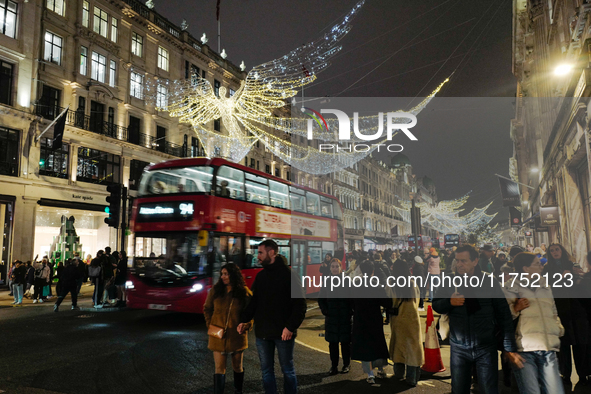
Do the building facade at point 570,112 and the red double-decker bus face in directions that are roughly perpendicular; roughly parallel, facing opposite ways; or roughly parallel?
roughly perpendicular

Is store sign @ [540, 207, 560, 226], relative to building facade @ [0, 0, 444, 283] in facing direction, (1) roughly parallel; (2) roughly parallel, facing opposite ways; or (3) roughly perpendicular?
roughly perpendicular

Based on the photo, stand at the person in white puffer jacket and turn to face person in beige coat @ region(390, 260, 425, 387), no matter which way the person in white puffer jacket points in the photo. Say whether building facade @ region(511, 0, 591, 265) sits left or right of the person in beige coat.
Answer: right

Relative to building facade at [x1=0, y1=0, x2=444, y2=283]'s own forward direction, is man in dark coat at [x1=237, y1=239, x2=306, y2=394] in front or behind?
in front

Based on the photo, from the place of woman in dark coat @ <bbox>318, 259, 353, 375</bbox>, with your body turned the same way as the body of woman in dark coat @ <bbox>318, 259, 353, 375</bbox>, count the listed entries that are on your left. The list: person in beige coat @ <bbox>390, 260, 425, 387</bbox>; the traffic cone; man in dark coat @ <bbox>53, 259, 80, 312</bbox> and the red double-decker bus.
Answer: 2

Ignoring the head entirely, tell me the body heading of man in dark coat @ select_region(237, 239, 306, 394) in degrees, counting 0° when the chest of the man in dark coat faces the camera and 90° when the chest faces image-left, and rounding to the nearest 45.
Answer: approximately 45°

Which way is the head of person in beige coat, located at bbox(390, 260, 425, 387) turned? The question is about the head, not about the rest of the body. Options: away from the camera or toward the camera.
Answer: away from the camera

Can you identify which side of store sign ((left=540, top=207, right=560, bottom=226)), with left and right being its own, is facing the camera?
front

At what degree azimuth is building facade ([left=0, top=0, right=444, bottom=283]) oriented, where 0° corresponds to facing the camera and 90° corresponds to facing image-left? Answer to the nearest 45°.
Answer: approximately 315°

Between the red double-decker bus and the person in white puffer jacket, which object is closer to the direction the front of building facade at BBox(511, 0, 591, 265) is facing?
the red double-decker bus

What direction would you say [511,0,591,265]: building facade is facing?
to the viewer's left

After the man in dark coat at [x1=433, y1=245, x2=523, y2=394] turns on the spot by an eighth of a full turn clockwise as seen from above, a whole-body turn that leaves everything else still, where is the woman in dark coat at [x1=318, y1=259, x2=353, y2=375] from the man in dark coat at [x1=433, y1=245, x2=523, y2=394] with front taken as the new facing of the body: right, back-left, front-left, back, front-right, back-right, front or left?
right

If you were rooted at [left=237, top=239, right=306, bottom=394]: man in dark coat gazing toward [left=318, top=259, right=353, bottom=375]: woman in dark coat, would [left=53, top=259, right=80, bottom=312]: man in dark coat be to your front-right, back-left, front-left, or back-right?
front-left
